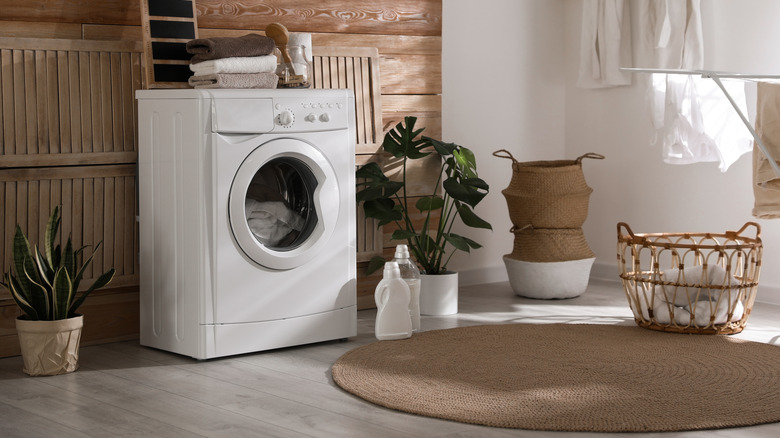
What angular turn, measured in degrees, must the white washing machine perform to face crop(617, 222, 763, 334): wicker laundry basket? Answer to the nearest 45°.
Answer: approximately 45° to its left

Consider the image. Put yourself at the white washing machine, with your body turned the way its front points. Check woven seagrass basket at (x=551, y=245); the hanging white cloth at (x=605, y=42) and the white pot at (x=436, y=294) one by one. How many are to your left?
3

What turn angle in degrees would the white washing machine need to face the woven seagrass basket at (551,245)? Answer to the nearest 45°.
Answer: approximately 90° to its left

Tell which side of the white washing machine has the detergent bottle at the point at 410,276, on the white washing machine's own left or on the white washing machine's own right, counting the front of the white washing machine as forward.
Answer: on the white washing machine's own left

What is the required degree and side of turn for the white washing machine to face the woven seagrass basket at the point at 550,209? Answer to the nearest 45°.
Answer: approximately 90° to its left

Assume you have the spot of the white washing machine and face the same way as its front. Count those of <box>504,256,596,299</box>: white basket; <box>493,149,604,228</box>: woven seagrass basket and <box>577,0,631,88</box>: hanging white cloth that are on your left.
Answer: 3

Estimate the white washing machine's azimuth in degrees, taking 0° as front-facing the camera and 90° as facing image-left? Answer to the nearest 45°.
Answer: approximately 315°

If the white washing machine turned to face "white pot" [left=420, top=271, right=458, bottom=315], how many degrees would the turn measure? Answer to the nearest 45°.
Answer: approximately 90° to its left
